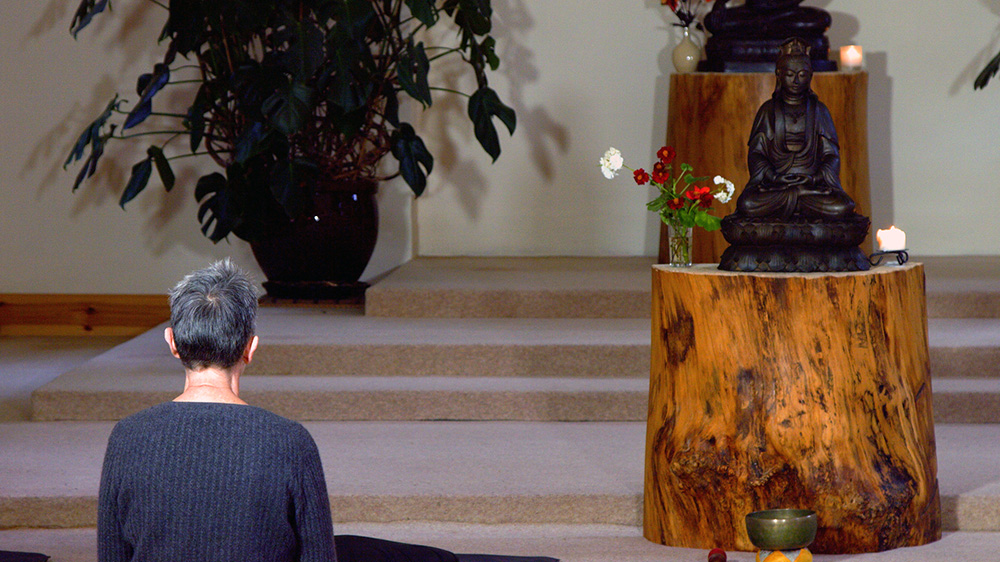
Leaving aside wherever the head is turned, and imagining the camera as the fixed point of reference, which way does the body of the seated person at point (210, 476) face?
away from the camera

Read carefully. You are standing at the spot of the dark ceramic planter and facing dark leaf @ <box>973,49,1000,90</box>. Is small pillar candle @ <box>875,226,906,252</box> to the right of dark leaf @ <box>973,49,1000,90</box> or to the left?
right

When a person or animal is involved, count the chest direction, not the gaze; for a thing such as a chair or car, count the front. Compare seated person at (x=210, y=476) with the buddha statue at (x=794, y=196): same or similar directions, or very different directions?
very different directions

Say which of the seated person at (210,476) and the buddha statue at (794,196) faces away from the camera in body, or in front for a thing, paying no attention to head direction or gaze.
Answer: the seated person

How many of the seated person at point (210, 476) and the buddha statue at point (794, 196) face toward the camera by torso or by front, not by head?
1

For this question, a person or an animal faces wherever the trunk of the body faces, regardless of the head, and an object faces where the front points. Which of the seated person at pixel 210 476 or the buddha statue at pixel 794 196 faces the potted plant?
the seated person

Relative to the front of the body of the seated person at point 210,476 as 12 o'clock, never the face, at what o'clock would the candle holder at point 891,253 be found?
The candle holder is roughly at 2 o'clock from the seated person.

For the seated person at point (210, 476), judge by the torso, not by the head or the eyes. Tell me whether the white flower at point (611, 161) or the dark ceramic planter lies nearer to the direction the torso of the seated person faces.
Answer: the dark ceramic planter

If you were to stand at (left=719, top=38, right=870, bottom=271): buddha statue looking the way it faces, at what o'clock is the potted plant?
The potted plant is roughly at 4 o'clock from the buddha statue.

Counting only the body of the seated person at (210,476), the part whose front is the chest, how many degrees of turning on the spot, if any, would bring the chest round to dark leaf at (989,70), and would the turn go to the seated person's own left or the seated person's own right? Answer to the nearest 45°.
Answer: approximately 45° to the seated person's own right
